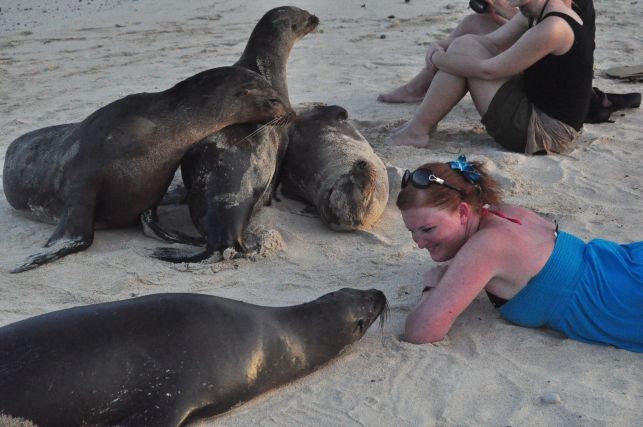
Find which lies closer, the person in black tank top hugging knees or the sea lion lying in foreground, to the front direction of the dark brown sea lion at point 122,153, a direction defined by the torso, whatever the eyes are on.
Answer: the person in black tank top hugging knees

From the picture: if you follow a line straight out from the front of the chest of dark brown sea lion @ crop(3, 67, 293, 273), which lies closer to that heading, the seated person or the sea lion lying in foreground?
the seated person

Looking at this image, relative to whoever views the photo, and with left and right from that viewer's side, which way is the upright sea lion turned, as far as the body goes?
facing to the right of the viewer

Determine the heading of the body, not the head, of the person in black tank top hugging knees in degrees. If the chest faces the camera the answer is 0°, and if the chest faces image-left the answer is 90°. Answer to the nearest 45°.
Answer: approximately 90°

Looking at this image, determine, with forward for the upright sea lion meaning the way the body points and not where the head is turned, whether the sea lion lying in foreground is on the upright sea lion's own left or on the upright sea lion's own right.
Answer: on the upright sea lion's own right

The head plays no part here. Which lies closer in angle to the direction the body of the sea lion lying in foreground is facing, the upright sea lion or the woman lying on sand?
the woman lying on sand

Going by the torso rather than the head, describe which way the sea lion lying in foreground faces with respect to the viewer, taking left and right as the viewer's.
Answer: facing to the right of the viewer

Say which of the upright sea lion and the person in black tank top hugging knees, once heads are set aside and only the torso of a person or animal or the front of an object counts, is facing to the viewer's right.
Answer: the upright sea lion

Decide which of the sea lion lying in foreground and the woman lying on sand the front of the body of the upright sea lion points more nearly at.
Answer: the woman lying on sand

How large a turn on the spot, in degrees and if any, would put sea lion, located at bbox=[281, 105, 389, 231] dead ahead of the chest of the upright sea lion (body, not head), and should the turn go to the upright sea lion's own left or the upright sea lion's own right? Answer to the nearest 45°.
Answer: approximately 45° to the upright sea lion's own left

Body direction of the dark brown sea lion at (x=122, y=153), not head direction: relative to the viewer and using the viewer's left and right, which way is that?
facing to the right of the viewer
